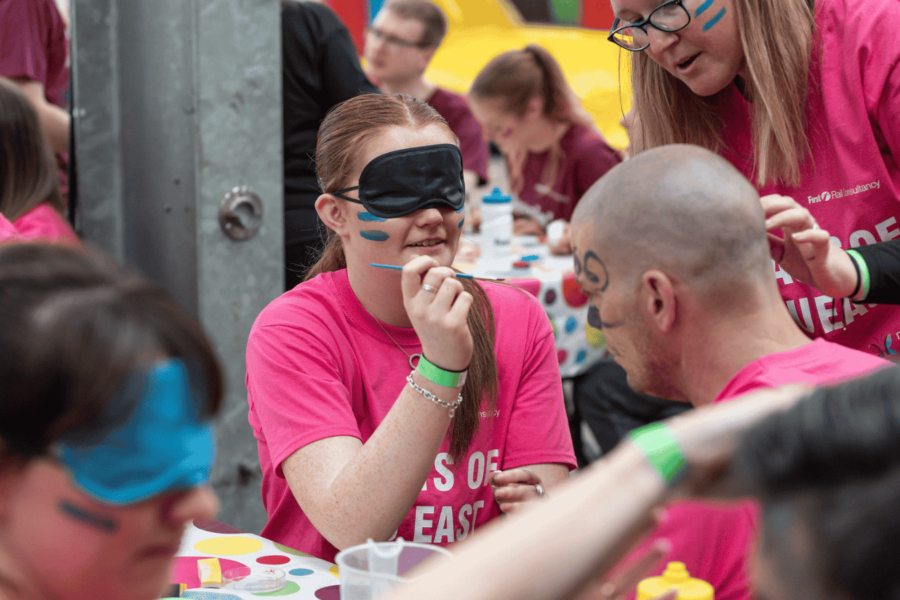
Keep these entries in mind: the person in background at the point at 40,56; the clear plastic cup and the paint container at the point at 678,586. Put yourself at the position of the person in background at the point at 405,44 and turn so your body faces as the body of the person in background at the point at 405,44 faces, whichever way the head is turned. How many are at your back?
0

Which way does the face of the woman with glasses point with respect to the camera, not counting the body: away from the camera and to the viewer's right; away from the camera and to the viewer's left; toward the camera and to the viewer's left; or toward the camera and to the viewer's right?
toward the camera and to the viewer's left

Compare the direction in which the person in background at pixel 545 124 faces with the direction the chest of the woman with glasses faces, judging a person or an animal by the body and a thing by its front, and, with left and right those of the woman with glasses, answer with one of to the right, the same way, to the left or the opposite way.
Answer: the same way

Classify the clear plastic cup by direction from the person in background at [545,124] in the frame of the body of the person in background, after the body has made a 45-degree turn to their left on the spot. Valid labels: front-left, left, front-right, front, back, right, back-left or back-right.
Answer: front

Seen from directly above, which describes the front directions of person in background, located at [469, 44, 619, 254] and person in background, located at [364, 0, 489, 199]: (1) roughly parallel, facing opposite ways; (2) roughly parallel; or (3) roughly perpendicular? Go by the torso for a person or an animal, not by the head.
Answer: roughly parallel

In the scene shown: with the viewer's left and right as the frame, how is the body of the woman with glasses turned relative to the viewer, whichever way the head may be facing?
facing the viewer and to the left of the viewer

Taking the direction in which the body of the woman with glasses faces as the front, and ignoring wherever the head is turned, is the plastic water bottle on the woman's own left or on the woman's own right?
on the woman's own right

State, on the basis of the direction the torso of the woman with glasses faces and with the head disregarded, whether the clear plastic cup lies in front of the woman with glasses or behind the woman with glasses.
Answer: in front

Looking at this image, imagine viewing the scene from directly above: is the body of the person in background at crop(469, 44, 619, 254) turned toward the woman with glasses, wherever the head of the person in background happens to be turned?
no

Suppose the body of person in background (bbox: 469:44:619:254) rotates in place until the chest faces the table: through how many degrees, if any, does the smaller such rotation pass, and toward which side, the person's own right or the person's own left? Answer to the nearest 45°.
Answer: approximately 45° to the person's own left

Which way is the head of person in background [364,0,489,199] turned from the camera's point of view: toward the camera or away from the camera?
toward the camera

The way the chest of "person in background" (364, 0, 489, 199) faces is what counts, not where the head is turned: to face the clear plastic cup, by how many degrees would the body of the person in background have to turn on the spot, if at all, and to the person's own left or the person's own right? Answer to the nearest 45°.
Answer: approximately 45° to the person's own left

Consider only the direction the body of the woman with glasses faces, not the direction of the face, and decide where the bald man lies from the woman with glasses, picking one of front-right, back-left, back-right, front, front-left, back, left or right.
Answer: front-left
